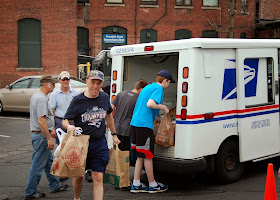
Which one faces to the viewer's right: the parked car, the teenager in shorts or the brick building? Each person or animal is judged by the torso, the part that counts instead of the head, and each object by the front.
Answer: the teenager in shorts

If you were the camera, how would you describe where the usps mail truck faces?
facing away from the viewer and to the right of the viewer

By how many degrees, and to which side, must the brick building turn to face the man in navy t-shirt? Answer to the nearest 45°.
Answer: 0° — it already faces them

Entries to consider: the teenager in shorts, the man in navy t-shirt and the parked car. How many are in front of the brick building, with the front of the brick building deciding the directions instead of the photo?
3

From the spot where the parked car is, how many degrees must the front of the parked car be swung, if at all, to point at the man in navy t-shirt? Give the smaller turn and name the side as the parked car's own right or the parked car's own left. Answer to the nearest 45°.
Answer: approximately 90° to the parked car's own left

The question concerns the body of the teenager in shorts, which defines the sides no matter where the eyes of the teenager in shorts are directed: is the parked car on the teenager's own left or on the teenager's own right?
on the teenager's own left

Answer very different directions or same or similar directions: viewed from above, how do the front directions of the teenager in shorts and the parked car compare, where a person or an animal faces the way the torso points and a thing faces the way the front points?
very different directions

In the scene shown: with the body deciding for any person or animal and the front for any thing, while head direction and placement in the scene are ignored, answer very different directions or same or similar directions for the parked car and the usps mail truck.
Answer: very different directions

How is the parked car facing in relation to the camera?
to the viewer's left

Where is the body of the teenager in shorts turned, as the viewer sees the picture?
to the viewer's right

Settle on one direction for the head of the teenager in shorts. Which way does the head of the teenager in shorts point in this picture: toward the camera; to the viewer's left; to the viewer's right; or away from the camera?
to the viewer's right

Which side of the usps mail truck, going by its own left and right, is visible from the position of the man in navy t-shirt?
back

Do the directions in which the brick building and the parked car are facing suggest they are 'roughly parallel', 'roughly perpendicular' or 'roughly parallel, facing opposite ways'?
roughly perpendicular
